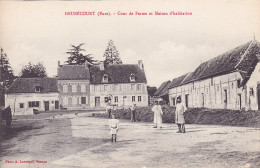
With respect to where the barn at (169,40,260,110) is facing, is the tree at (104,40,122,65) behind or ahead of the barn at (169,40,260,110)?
ahead

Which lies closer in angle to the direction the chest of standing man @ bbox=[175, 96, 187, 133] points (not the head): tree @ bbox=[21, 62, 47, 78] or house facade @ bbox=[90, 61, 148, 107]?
the tree

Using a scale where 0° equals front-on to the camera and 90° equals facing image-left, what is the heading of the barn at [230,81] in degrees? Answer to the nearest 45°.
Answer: approximately 45°

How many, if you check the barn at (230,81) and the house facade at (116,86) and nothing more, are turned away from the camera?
0

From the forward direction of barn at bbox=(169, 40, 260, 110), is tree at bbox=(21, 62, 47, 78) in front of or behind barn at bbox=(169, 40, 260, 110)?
in front

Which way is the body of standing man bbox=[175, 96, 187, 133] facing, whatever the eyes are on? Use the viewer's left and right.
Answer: facing the viewer and to the left of the viewer

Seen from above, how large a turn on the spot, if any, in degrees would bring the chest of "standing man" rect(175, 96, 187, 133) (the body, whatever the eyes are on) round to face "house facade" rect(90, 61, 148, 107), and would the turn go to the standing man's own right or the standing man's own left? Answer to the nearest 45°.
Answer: approximately 135° to the standing man's own right

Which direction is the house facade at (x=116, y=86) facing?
toward the camera

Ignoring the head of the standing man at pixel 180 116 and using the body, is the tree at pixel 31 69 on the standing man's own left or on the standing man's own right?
on the standing man's own right

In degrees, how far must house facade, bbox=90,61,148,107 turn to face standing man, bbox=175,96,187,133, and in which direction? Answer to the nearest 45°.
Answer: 0° — it already faces them
